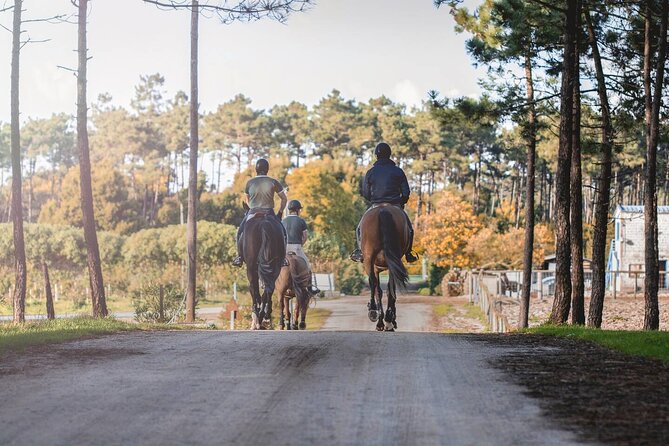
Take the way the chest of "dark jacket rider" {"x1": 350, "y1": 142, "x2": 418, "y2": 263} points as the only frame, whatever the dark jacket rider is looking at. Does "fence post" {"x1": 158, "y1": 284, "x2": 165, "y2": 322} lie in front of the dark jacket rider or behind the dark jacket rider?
in front

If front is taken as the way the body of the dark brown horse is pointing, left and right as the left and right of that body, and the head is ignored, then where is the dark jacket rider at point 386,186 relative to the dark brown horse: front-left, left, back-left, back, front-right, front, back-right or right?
back-right

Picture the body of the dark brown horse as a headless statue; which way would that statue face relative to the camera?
away from the camera

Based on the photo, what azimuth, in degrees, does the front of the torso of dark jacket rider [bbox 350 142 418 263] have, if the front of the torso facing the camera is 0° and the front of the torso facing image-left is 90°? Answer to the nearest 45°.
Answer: approximately 180°

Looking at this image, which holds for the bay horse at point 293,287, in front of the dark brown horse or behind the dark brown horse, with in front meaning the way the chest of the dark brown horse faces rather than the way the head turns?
in front

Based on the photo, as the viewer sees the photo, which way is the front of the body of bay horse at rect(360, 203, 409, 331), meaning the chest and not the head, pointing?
away from the camera

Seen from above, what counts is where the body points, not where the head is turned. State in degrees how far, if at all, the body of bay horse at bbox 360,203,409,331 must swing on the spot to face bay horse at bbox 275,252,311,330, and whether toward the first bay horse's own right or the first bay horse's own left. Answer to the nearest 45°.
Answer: approximately 45° to the first bay horse's own left

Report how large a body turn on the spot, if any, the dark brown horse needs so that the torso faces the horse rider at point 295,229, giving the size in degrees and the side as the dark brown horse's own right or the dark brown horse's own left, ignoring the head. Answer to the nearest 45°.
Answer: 0° — it already faces them

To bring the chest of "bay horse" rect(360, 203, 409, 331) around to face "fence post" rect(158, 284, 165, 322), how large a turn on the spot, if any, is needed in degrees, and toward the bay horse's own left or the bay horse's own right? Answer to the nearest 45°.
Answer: approximately 45° to the bay horse's own left

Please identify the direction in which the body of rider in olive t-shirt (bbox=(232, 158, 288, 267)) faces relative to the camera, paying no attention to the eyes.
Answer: away from the camera

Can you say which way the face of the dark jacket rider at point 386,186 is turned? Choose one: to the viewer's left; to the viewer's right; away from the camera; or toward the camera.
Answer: away from the camera
